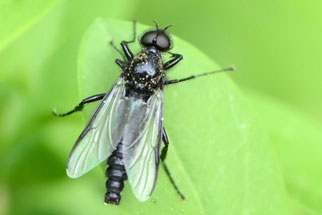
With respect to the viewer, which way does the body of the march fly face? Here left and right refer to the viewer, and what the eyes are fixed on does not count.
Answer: facing away from the viewer

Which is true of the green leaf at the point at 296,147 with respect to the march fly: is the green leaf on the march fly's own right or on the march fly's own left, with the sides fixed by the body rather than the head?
on the march fly's own right
